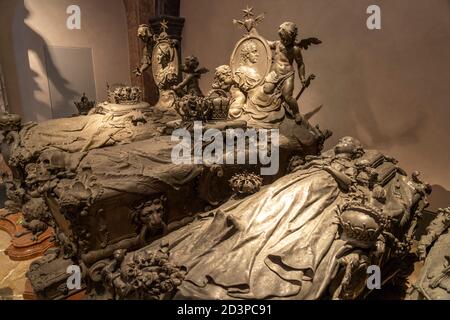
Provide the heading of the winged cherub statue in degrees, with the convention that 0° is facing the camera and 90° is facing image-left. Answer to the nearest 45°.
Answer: approximately 45°

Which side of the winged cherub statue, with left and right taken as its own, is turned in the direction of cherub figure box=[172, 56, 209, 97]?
right
